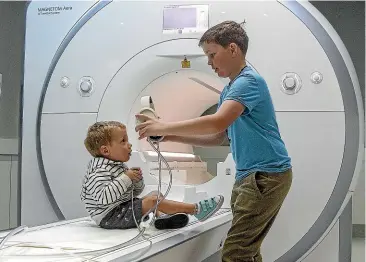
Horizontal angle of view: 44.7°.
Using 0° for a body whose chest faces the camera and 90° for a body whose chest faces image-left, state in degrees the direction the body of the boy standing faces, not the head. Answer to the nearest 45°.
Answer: approximately 90°

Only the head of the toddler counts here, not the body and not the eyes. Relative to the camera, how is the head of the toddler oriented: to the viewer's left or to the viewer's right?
to the viewer's right

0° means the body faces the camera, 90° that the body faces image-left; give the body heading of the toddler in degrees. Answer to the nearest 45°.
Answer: approximately 270°

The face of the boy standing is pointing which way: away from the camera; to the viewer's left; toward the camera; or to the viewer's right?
to the viewer's left

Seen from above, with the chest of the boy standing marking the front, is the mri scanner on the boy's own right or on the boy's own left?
on the boy's own right

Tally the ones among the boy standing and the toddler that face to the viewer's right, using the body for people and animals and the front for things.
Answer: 1

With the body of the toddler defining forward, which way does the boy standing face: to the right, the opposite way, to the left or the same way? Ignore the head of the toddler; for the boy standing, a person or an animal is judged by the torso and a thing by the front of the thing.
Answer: the opposite way
